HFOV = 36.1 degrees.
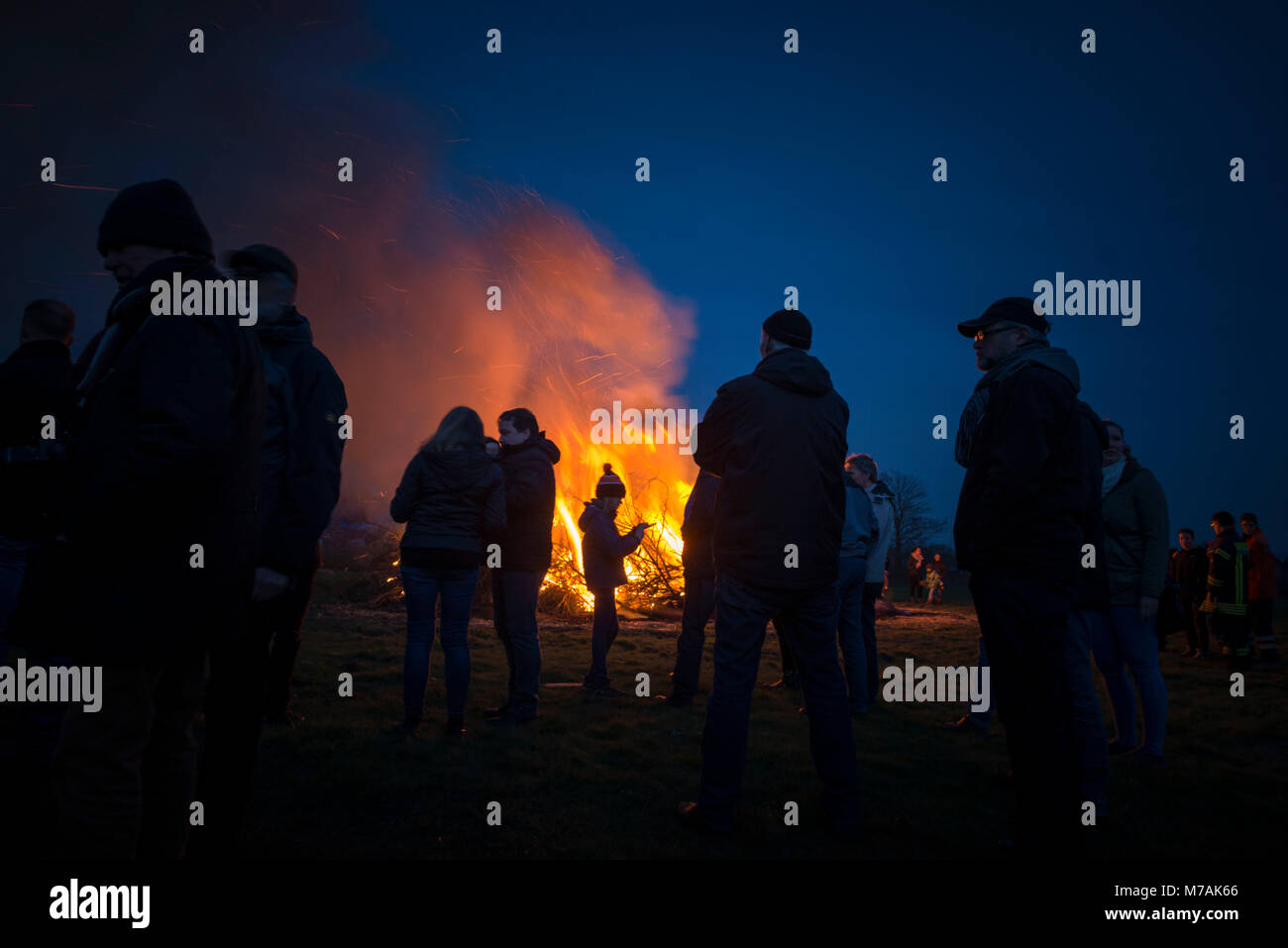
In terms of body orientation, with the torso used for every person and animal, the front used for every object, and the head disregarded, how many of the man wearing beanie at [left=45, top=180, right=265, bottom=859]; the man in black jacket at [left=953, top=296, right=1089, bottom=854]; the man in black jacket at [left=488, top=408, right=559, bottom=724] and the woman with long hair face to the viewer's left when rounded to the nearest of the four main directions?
3

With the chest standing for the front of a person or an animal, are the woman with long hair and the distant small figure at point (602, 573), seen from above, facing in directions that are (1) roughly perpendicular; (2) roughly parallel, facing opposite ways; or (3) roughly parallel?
roughly perpendicular

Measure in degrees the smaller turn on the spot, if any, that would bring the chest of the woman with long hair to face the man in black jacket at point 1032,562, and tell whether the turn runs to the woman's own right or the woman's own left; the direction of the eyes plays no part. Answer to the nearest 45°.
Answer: approximately 135° to the woman's own right

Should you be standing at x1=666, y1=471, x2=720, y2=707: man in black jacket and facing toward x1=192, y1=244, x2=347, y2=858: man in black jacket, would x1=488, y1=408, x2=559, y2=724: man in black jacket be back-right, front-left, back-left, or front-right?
front-right

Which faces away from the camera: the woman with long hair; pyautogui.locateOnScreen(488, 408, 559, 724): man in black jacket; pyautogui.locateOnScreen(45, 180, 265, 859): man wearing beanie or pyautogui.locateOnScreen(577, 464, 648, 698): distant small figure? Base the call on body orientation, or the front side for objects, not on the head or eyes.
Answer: the woman with long hair

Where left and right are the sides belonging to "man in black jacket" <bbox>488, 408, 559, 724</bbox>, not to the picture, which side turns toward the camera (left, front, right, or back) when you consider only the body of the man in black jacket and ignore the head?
left

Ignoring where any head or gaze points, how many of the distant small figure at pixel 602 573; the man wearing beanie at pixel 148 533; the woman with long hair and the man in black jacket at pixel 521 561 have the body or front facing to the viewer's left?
2

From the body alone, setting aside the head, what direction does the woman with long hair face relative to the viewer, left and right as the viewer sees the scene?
facing away from the viewer

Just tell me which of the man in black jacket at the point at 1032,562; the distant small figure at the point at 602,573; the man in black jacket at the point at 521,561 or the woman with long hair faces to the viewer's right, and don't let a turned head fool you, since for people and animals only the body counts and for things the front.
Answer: the distant small figure

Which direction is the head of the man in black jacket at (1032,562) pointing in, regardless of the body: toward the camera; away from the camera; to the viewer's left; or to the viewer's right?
to the viewer's left

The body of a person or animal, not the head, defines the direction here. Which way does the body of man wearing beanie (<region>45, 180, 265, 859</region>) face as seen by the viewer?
to the viewer's left

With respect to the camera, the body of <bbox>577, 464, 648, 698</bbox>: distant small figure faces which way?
to the viewer's right

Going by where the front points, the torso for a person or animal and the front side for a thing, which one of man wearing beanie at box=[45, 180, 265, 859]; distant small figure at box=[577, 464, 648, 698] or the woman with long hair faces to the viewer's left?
the man wearing beanie

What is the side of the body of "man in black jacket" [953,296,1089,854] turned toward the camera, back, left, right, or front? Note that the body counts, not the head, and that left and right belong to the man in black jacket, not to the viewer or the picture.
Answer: left
